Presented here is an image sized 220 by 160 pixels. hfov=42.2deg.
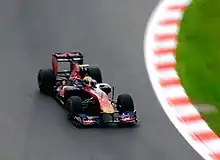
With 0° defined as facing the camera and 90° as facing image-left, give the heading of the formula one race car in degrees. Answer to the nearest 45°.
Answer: approximately 315°
